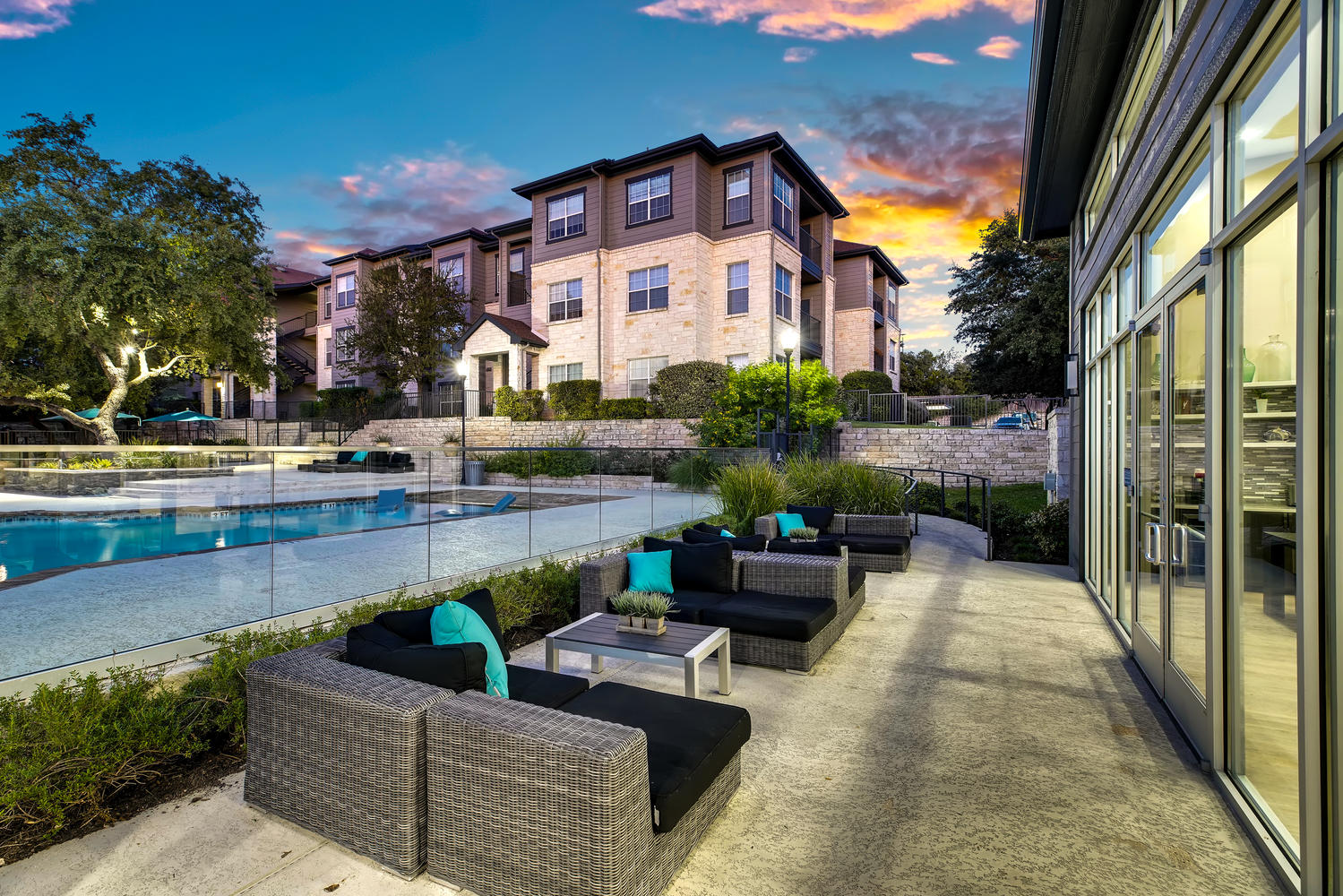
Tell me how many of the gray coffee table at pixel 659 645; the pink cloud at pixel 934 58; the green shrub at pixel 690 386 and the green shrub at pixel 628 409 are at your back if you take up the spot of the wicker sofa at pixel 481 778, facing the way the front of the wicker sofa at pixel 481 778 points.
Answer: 0

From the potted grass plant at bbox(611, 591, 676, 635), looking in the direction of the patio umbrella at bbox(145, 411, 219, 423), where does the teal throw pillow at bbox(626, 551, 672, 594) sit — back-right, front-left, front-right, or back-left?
front-right

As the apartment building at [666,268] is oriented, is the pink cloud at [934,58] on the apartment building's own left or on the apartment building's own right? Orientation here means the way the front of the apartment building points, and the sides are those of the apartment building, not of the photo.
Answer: on the apartment building's own left

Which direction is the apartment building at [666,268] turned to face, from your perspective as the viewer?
facing the viewer and to the left of the viewer

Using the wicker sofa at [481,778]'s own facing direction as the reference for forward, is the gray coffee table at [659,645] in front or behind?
in front

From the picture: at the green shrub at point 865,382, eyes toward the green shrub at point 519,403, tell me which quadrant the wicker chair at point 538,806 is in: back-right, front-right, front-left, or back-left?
front-left

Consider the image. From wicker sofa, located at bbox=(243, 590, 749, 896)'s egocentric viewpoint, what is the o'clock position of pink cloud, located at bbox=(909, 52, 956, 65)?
The pink cloud is roughly at 12 o'clock from the wicker sofa.

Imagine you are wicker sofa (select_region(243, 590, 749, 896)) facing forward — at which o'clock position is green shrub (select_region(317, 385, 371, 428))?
The green shrub is roughly at 10 o'clock from the wicker sofa.

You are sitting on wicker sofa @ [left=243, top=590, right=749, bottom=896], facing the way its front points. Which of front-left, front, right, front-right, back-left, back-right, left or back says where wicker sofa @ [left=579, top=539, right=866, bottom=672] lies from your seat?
front

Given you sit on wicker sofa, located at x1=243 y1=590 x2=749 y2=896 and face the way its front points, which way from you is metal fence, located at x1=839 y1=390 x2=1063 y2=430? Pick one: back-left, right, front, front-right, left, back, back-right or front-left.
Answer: front

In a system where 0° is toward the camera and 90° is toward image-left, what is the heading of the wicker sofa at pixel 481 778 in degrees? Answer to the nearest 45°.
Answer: approximately 225°

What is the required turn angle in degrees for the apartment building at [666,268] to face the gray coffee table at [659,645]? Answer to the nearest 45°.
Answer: approximately 45° to its left

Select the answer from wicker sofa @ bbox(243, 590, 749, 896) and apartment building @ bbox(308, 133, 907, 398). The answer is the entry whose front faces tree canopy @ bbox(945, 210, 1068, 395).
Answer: the wicker sofa

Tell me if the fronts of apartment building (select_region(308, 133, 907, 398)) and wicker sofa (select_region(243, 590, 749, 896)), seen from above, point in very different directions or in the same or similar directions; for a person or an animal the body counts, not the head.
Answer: very different directions

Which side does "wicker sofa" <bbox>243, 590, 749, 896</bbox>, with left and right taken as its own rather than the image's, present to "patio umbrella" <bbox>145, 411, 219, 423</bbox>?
left

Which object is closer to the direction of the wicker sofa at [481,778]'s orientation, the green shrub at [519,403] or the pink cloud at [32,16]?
the green shrub
